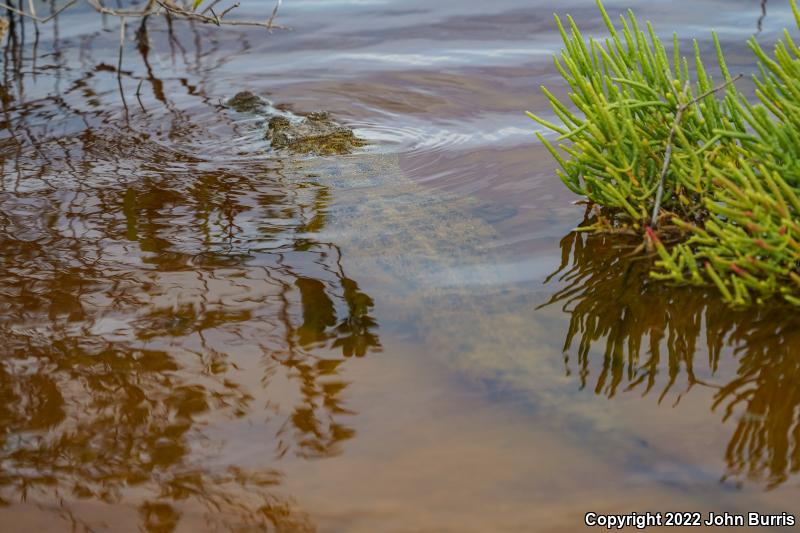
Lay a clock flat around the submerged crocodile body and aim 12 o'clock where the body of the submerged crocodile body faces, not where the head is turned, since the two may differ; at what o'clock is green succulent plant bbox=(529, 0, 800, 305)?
The green succulent plant is roughly at 4 o'clock from the submerged crocodile body.

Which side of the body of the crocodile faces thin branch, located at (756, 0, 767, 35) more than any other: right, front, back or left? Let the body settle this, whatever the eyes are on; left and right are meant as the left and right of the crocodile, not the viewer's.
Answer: right

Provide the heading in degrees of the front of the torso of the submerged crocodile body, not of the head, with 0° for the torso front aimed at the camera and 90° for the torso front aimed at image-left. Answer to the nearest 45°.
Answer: approximately 135°

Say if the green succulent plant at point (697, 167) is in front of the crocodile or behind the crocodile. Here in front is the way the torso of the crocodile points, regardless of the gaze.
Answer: behind
